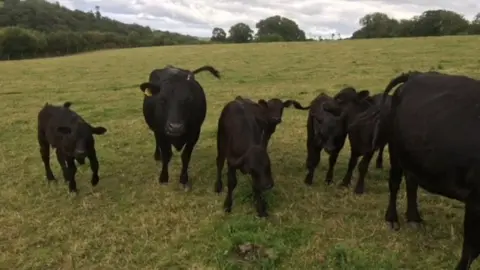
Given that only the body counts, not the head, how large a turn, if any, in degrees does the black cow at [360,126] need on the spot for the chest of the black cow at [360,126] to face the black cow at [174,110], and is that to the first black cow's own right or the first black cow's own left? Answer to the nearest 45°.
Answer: approximately 45° to the first black cow's own right

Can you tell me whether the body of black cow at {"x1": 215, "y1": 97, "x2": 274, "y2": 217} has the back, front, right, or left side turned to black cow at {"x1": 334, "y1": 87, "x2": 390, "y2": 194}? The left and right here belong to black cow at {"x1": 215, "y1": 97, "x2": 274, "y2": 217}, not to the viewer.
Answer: left

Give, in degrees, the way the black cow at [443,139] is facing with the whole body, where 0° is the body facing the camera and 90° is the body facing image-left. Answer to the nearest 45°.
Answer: approximately 315°

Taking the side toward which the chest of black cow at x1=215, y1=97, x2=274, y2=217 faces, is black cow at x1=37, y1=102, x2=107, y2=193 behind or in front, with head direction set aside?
behind
